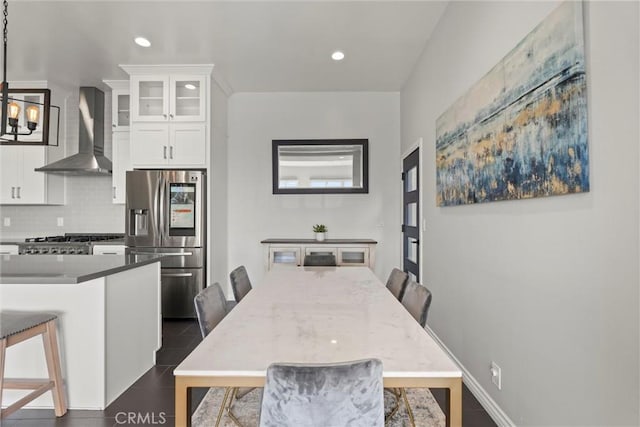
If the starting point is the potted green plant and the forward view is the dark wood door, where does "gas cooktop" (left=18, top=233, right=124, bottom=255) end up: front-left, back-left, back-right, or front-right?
back-right

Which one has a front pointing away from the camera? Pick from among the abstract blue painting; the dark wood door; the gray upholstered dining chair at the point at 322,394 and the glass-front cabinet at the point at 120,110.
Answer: the gray upholstered dining chair

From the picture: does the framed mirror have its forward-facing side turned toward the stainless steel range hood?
no

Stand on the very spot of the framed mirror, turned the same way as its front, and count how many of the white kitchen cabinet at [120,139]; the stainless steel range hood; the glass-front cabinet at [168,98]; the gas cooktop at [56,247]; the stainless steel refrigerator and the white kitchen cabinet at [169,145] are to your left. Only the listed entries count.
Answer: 0

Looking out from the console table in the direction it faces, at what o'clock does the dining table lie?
The dining table is roughly at 12 o'clock from the console table.

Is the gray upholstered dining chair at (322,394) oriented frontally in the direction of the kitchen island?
no

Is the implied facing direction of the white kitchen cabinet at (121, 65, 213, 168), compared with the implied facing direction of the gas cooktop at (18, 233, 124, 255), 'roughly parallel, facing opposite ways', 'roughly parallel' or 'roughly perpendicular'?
roughly parallel

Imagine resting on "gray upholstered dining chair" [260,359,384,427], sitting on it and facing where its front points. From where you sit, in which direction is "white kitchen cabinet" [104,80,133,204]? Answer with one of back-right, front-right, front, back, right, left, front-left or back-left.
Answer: front-left

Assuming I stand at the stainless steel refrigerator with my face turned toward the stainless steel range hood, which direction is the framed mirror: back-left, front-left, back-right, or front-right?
back-right

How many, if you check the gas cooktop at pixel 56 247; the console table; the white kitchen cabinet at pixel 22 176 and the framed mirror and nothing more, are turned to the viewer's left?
0

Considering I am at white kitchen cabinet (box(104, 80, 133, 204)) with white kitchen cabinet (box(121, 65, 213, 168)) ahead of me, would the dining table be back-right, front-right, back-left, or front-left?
front-right

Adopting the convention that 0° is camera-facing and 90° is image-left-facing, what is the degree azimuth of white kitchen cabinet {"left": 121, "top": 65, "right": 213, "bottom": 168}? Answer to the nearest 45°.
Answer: approximately 0°

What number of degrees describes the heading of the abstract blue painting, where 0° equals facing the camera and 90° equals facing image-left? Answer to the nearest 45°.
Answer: approximately 45°

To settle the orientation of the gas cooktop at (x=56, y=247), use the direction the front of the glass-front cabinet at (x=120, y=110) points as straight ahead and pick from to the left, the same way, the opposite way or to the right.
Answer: the same way

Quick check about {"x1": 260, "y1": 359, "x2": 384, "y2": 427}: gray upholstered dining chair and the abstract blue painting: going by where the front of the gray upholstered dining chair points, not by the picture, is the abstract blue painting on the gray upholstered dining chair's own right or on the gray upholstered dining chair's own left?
on the gray upholstered dining chair's own right

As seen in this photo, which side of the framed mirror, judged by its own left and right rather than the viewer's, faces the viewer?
front

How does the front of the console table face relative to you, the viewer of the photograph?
facing the viewer

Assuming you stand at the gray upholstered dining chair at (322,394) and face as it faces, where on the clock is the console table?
The console table is roughly at 12 o'clock from the gray upholstered dining chair.

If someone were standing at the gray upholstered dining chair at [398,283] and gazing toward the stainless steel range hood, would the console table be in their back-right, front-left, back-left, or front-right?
front-right

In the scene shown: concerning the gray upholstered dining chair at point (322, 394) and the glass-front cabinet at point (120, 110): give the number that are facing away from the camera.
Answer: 1
